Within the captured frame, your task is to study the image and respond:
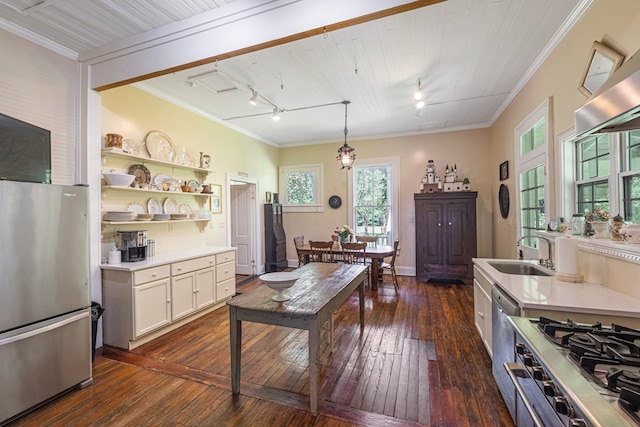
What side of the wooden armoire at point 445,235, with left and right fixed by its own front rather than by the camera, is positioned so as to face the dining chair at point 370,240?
right

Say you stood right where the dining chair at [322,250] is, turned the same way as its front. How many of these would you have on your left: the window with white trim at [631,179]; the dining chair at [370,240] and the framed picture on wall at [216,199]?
1

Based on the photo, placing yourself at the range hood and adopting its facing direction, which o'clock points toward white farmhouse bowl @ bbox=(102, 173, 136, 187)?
The white farmhouse bowl is roughly at 1 o'clock from the range hood.

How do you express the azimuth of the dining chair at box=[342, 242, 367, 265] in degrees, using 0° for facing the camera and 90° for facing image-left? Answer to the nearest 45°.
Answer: approximately 180°

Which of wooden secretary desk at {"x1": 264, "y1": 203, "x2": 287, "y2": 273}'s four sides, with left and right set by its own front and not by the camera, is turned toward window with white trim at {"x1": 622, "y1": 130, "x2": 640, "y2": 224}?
front

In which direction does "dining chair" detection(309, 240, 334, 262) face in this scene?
away from the camera

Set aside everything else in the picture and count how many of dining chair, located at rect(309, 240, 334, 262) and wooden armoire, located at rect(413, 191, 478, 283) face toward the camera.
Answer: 1

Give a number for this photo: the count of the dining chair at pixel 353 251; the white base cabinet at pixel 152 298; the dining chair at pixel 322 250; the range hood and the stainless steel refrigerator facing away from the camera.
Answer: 2

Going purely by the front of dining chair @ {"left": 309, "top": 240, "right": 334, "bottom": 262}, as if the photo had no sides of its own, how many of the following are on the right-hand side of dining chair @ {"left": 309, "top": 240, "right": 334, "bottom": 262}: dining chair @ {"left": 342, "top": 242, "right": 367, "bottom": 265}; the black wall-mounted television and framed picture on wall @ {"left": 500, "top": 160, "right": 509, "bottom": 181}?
2

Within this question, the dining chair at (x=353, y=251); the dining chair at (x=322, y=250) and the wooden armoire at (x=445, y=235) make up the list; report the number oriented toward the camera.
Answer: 1

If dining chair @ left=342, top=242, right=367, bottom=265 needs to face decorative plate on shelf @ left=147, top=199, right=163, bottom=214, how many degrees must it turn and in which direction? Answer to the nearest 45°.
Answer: approximately 135° to its left

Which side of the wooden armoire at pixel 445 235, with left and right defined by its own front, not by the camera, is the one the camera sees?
front

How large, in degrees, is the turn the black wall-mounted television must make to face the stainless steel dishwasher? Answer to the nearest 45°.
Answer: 0° — it already faces it

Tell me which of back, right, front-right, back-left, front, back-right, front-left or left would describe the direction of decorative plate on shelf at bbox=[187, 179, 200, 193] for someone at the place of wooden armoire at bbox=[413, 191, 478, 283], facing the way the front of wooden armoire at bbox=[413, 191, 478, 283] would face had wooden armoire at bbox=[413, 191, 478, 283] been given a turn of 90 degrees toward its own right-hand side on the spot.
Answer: front-left

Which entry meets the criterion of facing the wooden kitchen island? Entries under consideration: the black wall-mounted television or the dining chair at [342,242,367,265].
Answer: the black wall-mounted television

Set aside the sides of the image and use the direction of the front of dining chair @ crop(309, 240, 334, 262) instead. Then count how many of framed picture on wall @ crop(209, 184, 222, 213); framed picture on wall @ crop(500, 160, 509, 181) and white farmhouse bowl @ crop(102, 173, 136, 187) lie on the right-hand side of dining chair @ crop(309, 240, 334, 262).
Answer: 1

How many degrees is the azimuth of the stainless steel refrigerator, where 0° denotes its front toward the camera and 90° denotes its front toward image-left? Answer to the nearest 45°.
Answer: approximately 315°

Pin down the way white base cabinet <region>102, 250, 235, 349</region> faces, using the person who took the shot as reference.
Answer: facing the viewer and to the right of the viewer

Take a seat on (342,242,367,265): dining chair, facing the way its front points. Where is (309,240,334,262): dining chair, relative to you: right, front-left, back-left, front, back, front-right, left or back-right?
left

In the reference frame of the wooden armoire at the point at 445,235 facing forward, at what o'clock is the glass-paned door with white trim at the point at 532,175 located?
The glass-paned door with white trim is roughly at 11 o'clock from the wooden armoire.
